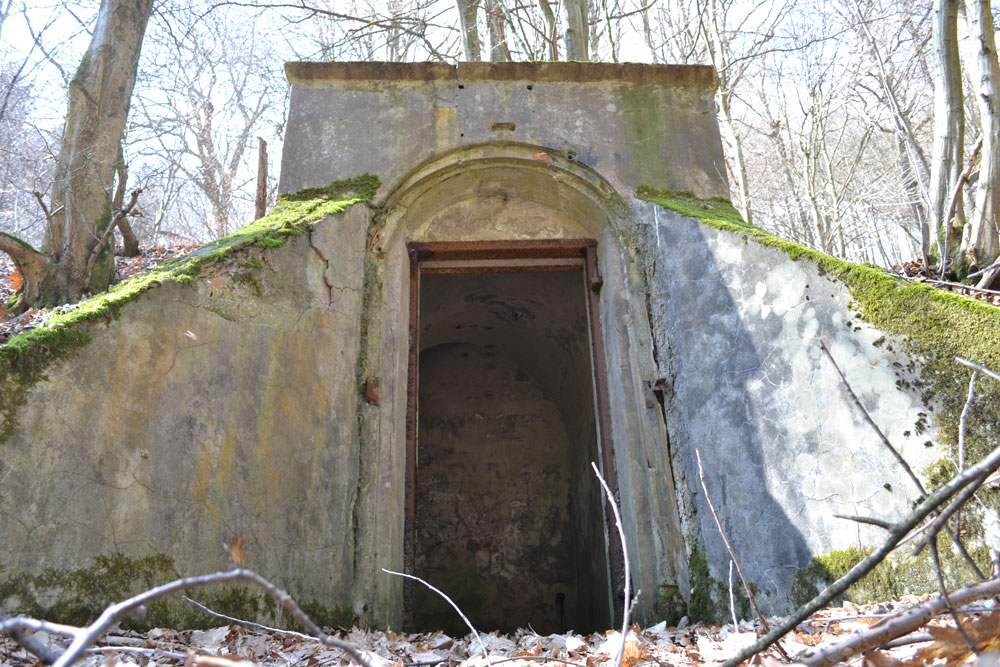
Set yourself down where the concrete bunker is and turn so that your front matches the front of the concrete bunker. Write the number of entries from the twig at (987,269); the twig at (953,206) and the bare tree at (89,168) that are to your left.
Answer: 2

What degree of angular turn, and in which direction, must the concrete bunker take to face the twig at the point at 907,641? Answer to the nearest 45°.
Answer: approximately 45° to its left

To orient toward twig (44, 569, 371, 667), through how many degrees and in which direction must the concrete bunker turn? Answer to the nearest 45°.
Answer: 0° — it already faces it

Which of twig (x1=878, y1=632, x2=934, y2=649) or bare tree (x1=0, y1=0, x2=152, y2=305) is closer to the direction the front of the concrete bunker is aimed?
the twig

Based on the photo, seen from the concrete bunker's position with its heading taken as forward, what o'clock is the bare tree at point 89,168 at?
The bare tree is roughly at 4 o'clock from the concrete bunker.

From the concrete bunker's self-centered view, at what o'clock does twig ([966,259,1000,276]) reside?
The twig is roughly at 9 o'clock from the concrete bunker.

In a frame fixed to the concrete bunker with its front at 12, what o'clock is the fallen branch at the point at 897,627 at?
The fallen branch is roughly at 11 o'clock from the concrete bunker.

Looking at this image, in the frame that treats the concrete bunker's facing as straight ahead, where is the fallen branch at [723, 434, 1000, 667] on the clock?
The fallen branch is roughly at 11 o'clock from the concrete bunker.

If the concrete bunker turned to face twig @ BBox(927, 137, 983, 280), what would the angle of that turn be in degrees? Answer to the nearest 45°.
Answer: approximately 90° to its left

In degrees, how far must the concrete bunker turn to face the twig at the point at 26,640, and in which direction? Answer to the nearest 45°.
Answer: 0° — it already faces it

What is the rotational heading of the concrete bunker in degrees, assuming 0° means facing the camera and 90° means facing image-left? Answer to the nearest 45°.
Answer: approximately 0°
